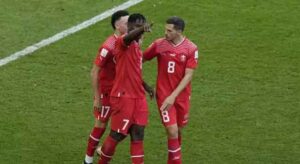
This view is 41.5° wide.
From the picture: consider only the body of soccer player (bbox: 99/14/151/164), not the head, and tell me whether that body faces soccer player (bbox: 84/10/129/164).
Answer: no

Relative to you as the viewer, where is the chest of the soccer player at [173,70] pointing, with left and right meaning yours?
facing the viewer and to the left of the viewer

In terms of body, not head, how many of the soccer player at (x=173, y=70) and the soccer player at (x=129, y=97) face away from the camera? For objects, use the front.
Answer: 0

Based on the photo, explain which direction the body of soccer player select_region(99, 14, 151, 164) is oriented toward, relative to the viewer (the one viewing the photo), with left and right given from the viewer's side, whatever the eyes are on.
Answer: facing the viewer and to the right of the viewer

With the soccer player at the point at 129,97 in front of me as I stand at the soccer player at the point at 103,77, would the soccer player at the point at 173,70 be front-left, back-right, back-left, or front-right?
front-left

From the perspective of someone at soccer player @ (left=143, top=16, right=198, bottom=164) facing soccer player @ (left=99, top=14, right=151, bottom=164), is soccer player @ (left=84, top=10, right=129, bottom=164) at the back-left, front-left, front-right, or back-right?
front-right

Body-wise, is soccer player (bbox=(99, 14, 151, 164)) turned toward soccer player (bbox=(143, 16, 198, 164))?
no
